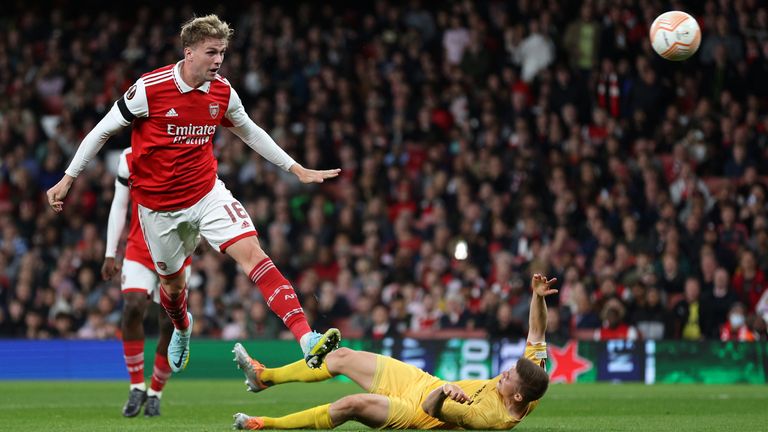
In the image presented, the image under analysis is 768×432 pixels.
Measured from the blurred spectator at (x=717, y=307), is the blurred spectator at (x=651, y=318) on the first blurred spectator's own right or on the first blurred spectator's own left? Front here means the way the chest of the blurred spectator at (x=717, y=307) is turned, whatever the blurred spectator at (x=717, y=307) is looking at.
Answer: on the first blurred spectator's own right

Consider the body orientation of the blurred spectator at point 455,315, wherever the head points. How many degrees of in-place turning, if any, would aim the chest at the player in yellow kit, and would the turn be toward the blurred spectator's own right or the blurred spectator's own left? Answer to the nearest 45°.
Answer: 0° — they already face them

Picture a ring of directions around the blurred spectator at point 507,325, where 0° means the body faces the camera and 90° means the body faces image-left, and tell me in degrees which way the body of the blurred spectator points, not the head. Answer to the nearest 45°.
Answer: approximately 0°

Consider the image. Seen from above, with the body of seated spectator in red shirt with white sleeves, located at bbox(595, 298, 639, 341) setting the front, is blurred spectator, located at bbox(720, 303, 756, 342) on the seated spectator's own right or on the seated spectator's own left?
on the seated spectator's own left
